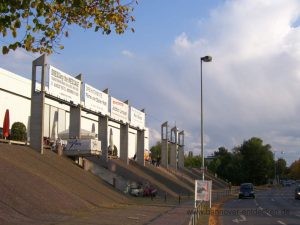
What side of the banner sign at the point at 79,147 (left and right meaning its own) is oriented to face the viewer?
front

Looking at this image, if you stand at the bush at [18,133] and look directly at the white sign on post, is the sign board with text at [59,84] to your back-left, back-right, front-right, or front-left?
front-left

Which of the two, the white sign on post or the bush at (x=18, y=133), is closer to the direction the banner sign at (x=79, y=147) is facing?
the white sign on post

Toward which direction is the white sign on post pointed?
toward the camera

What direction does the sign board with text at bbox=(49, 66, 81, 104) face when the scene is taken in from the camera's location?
facing the viewer and to the right of the viewer

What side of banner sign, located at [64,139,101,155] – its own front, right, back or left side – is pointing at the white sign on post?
front

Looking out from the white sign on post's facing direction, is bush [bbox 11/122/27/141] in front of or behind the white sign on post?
behind
